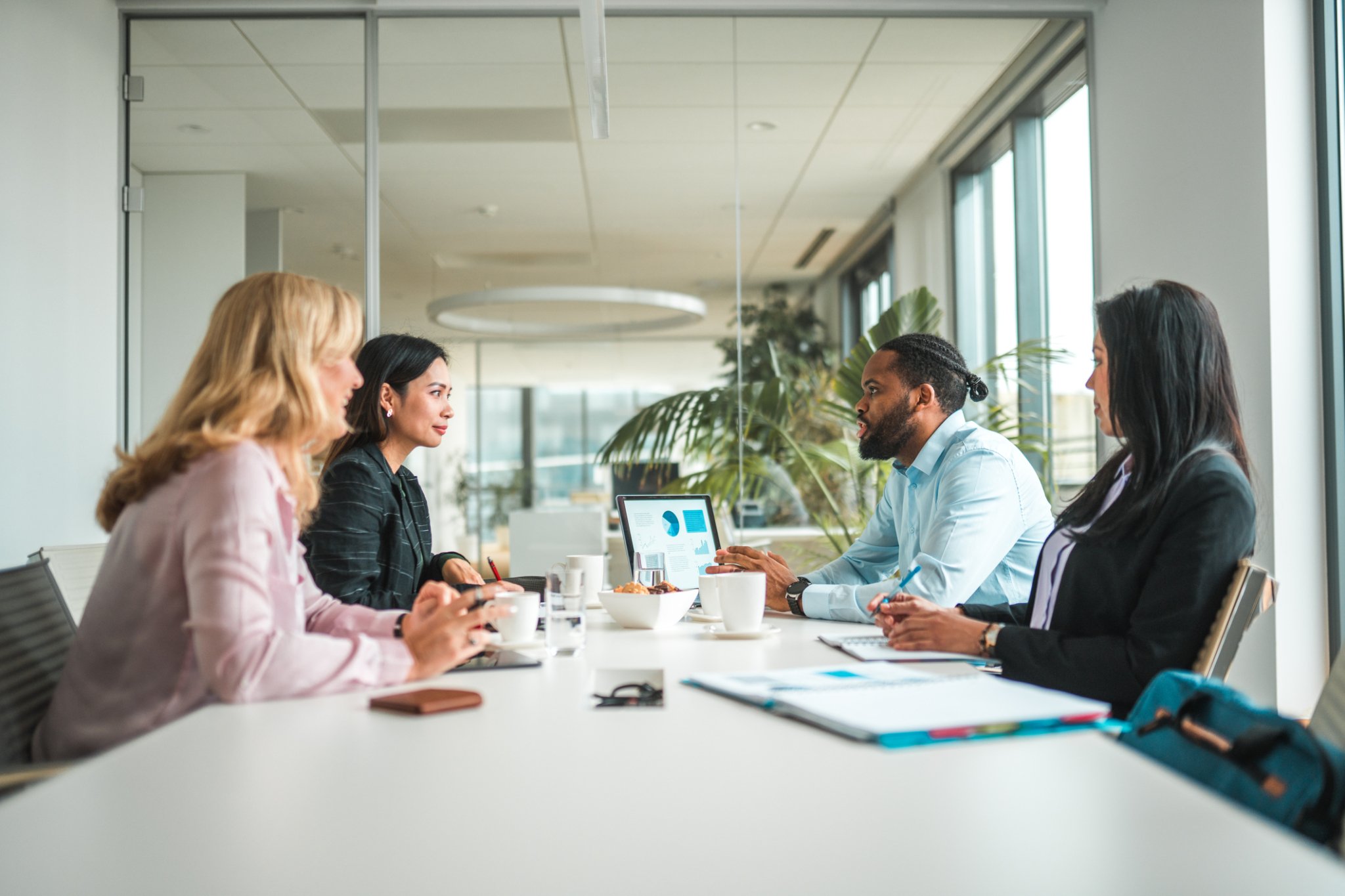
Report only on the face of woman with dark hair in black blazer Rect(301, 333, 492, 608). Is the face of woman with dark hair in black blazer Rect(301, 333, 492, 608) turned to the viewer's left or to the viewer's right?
to the viewer's right

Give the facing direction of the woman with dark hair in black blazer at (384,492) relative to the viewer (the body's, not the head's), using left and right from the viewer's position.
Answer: facing to the right of the viewer

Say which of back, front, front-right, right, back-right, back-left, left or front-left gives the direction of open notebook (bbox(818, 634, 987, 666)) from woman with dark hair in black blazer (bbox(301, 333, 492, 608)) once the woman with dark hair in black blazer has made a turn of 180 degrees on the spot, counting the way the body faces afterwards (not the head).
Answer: back-left

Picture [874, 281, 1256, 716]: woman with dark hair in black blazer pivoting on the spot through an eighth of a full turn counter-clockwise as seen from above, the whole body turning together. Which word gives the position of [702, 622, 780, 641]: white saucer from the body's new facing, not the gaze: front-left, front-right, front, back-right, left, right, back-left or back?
front-right

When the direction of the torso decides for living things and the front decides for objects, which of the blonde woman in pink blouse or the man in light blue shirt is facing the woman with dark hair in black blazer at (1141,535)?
the blonde woman in pink blouse

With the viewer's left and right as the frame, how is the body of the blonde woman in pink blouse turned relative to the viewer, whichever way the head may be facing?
facing to the right of the viewer

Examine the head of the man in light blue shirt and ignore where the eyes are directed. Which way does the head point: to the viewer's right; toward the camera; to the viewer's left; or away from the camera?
to the viewer's left

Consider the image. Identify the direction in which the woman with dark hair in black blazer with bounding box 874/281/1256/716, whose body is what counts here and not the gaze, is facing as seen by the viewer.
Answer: to the viewer's left

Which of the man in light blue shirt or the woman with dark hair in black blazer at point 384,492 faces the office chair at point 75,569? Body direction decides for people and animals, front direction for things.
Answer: the man in light blue shirt

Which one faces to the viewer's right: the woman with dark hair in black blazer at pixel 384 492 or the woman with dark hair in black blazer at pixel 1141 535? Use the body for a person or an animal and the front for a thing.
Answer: the woman with dark hair in black blazer at pixel 384 492

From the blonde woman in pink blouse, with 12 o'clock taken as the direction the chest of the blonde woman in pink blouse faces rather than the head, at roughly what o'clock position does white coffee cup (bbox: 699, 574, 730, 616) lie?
The white coffee cup is roughly at 11 o'clock from the blonde woman in pink blouse.

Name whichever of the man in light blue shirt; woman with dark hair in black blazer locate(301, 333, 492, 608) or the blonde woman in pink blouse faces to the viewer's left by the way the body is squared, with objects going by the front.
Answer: the man in light blue shirt

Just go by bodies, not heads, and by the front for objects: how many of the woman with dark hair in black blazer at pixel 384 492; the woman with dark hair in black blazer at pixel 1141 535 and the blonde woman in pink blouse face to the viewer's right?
2

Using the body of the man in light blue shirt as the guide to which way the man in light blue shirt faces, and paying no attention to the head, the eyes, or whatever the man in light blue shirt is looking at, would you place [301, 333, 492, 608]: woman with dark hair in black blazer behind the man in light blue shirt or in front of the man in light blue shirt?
in front

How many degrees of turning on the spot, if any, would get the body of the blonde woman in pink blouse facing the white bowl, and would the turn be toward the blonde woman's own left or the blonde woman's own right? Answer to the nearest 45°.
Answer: approximately 45° to the blonde woman's own left

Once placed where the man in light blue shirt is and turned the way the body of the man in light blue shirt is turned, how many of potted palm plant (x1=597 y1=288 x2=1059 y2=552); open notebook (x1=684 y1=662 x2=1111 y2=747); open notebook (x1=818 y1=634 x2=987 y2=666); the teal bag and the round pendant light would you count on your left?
3

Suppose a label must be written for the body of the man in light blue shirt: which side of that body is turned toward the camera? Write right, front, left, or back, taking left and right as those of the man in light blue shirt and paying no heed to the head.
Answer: left
